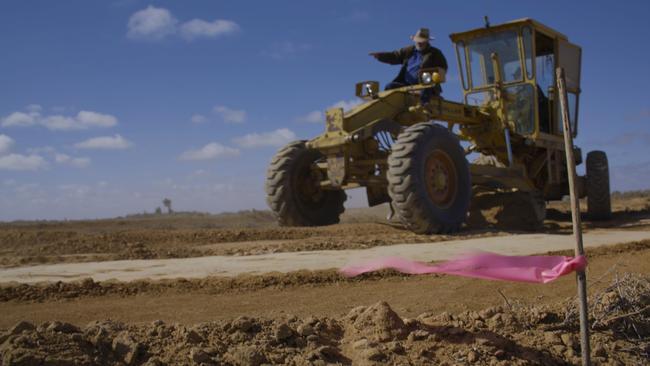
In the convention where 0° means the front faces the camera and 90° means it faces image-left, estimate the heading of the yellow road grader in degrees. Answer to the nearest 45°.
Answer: approximately 45°
